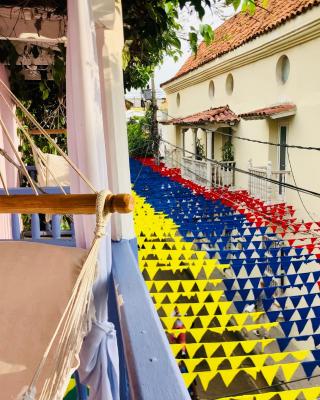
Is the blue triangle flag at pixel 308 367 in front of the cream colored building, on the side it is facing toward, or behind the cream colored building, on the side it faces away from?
in front

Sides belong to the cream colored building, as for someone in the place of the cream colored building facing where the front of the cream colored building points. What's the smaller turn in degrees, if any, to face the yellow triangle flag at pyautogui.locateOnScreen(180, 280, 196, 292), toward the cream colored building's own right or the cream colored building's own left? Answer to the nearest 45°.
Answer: approximately 45° to the cream colored building's own left

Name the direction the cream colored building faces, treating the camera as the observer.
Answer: facing the viewer and to the left of the viewer

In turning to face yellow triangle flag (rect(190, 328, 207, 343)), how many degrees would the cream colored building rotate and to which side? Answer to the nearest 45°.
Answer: approximately 45° to its left

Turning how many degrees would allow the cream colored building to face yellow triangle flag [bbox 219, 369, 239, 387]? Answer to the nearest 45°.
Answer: approximately 45° to its left

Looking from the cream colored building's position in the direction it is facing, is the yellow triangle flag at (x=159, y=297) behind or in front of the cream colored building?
in front

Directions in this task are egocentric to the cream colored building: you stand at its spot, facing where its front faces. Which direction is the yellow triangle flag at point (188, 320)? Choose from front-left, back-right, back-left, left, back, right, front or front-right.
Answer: front-left

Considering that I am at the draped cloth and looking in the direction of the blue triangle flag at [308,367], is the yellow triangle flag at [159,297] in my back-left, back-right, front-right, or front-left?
front-left
